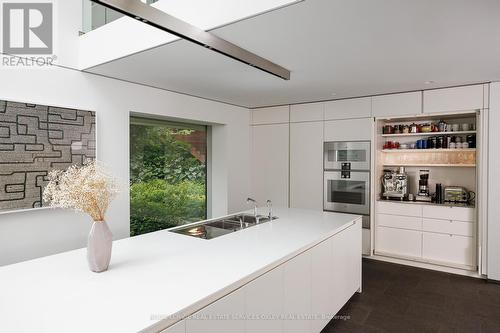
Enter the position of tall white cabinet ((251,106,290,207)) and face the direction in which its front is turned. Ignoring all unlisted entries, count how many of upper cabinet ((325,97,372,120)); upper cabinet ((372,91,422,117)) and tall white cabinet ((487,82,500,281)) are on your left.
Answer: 3

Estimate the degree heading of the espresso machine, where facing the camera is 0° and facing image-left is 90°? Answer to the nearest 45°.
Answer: approximately 0°

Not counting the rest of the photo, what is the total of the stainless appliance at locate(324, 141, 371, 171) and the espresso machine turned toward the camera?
2

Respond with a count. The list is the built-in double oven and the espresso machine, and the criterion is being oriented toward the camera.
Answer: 2

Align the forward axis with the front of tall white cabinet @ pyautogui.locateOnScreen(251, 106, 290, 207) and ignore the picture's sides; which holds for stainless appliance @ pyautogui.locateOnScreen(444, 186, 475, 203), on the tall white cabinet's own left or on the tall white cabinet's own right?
on the tall white cabinet's own left

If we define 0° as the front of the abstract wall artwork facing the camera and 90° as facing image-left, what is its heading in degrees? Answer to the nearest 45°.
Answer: approximately 315°

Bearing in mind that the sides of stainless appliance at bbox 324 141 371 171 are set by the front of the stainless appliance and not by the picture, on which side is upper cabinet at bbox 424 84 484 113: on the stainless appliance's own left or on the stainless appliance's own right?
on the stainless appliance's own left

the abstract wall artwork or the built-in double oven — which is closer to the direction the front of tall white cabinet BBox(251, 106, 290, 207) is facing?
the abstract wall artwork

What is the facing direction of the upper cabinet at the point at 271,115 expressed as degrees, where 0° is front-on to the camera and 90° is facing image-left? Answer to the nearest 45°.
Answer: approximately 45°

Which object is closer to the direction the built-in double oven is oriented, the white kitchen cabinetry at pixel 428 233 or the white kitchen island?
the white kitchen island

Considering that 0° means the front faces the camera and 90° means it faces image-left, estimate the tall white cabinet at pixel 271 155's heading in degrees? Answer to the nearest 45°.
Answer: approximately 45°
